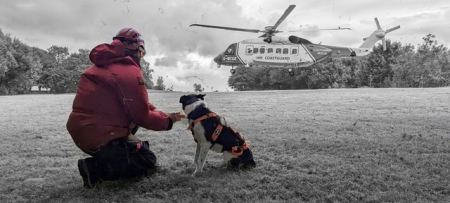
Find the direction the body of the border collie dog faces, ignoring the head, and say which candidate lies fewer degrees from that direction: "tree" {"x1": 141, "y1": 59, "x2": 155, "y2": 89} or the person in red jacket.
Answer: the person in red jacket

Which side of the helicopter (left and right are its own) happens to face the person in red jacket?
left

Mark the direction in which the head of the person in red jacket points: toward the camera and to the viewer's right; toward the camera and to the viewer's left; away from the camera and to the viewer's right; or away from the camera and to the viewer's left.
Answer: away from the camera and to the viewer's right

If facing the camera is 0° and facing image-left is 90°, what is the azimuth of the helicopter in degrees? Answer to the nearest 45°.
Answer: approximately 90°

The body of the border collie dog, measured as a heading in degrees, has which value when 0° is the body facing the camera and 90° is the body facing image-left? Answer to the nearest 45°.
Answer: approximately 90°

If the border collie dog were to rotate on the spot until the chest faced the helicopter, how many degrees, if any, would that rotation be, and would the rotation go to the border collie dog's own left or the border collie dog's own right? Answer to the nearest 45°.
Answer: approximately 90° to the border collie dog's own right

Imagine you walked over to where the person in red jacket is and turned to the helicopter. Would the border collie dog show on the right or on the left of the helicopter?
right

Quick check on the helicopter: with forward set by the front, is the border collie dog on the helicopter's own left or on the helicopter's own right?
on the helicopter's own left
